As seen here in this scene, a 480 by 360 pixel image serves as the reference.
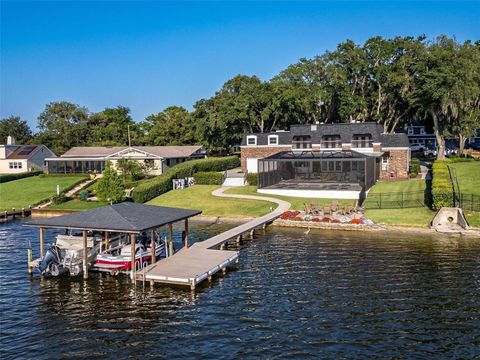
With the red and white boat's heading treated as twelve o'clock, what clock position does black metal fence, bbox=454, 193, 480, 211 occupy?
The black metal fence is roughly at 1 o'clock from the red and white boat.

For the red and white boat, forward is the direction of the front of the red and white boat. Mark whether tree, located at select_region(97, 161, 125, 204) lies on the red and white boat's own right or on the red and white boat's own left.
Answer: on the red and white boat's own left

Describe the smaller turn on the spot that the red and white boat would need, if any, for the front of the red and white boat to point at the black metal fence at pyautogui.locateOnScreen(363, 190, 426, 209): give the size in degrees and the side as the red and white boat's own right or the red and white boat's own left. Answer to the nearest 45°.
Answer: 0° — it already faces it

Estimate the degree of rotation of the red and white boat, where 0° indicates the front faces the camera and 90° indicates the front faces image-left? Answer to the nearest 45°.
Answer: approximately 225°

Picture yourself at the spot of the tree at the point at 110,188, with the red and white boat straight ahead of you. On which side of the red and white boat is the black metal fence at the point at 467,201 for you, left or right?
left

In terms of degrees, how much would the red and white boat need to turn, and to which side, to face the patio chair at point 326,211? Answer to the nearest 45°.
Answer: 0° — it already faces it
